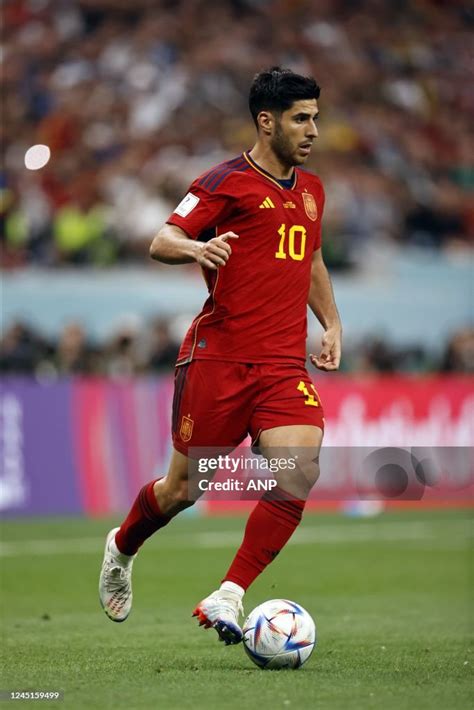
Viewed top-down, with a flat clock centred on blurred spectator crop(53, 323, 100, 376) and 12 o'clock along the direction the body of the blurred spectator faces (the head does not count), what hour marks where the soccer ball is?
The soccer ball is roughly at 12 o'clock from the blurred spectator.

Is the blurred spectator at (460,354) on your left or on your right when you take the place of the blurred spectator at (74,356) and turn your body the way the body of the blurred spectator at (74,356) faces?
on your left

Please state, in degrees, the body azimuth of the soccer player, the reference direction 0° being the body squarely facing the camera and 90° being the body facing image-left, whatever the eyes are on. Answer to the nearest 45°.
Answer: approximately 315°

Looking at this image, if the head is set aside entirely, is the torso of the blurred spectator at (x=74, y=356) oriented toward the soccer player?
yes

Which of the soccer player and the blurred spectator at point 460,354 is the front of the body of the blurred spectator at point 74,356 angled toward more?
the soccer player

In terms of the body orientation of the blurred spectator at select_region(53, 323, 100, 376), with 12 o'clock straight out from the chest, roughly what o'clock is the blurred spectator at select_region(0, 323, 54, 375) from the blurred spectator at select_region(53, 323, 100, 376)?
the blurred spectator at select_region(0, 323, 54, 375) is roughly at 2 o'clock from the blurred spectator at select_region(53, 323, 100, 376).

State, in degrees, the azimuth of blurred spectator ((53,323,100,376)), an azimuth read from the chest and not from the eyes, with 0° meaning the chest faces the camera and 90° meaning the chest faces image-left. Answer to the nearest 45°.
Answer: approximately 0°

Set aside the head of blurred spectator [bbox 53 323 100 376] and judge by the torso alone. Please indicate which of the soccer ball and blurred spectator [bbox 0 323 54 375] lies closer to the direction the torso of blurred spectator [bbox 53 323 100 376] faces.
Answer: the soccer ball
